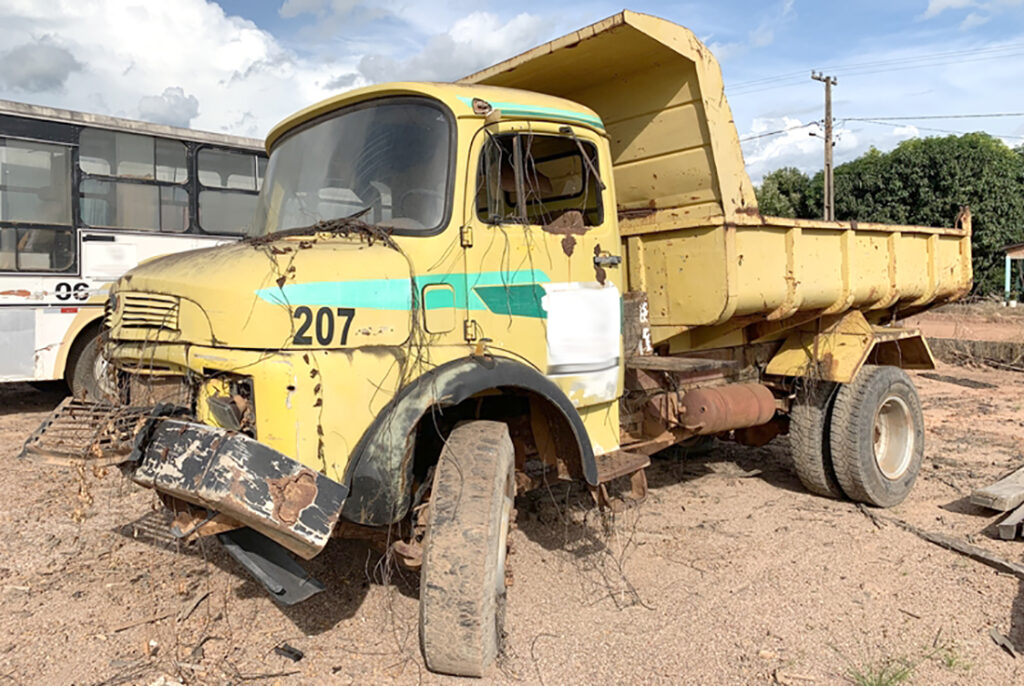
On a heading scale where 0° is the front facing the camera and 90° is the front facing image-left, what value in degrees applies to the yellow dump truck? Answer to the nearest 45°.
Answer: approximately 45°

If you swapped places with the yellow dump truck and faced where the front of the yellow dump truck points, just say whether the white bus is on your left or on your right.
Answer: on your right

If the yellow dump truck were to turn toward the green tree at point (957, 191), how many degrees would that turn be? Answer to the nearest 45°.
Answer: approximately 180°

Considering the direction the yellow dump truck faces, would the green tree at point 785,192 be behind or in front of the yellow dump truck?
behind

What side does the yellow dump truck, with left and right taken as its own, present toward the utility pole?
back
